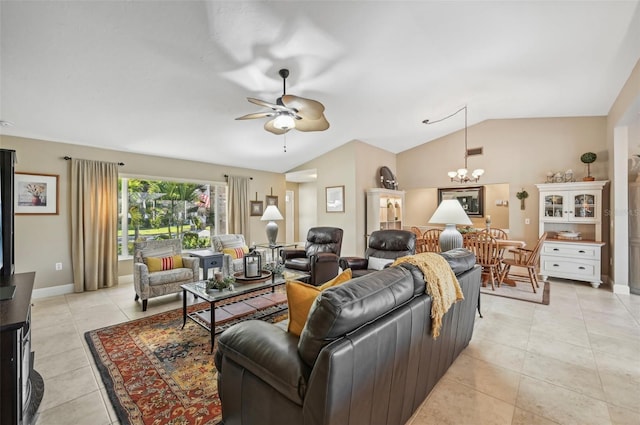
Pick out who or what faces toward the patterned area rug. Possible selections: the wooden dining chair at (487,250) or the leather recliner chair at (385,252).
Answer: the leather recliner chair

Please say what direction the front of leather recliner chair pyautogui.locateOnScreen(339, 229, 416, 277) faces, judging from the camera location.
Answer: facing the viewer and to the left of the viewer

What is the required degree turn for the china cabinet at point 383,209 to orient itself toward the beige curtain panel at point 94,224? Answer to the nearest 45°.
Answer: approximately 45° to its right

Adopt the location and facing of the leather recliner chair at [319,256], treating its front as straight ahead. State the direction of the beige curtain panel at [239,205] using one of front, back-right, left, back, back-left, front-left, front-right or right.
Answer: right

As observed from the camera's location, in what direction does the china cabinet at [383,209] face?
facing the viewer

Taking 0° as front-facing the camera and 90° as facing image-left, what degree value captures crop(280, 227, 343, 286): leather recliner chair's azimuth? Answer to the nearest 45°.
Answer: approximately 45°

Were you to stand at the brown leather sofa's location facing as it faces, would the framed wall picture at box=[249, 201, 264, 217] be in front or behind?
in front

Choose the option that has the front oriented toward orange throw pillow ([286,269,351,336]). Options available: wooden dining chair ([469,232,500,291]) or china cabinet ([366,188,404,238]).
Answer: the china cabinet

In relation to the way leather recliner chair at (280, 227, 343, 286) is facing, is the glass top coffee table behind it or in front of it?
in front

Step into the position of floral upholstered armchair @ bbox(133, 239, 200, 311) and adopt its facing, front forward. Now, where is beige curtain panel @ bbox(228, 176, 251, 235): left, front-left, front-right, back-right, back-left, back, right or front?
left

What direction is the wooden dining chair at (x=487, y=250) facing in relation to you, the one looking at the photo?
facing away from the viewer and to the right of the viewer

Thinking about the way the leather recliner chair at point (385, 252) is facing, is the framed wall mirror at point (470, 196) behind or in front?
behind

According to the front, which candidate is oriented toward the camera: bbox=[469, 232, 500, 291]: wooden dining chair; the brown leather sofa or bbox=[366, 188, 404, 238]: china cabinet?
the china cabinet

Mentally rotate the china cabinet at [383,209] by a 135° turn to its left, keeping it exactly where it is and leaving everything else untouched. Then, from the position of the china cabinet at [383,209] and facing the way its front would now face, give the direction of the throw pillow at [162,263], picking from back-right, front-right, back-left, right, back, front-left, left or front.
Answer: back

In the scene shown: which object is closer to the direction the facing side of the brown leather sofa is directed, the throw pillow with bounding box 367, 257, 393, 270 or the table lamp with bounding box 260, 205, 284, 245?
the table lamp

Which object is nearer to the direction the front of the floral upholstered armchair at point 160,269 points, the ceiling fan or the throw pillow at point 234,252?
the ceiling fan

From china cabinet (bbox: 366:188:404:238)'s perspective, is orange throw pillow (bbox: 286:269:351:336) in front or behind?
in front

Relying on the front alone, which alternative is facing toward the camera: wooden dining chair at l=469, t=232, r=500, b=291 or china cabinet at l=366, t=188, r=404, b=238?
the china cabinet

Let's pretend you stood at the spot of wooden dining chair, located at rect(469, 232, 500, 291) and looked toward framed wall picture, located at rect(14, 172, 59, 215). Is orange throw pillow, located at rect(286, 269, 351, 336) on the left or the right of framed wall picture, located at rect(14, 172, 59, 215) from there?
left
